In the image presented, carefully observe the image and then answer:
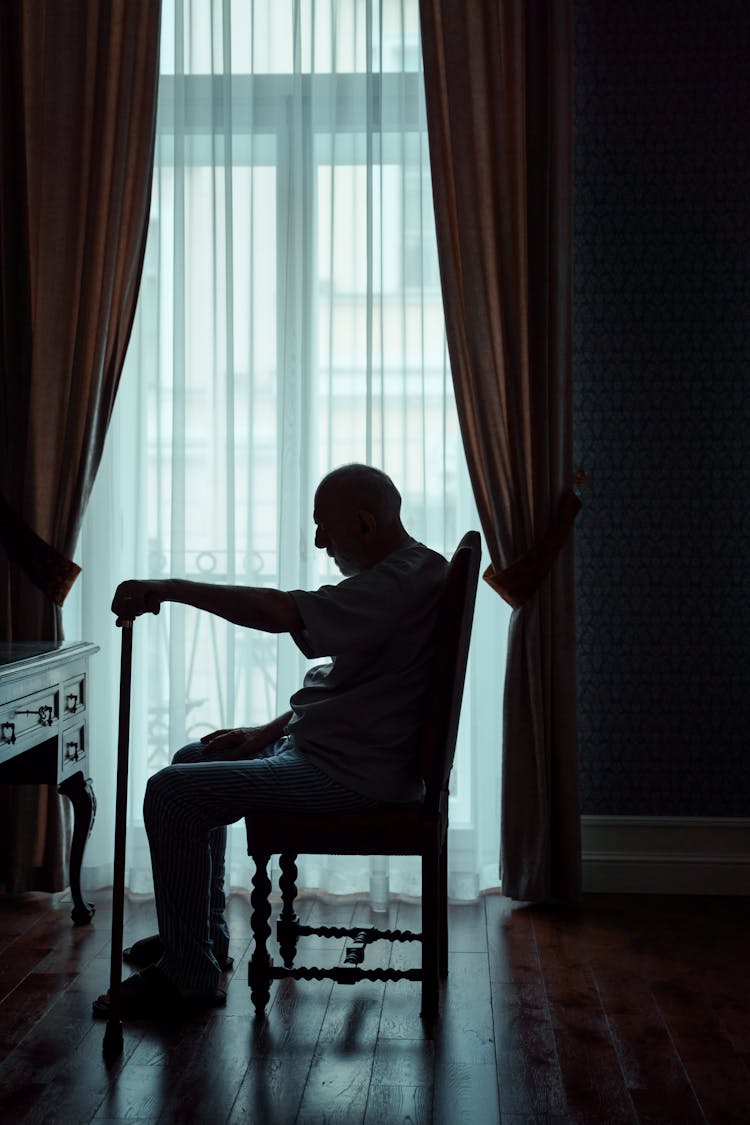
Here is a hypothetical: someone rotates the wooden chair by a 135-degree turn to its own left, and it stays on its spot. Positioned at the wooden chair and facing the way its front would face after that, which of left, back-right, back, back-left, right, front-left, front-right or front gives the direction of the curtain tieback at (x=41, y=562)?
back

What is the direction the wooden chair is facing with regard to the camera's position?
facing to the left of the viewer

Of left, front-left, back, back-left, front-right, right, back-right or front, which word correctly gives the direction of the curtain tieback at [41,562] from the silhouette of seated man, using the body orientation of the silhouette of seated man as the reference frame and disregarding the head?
front-right

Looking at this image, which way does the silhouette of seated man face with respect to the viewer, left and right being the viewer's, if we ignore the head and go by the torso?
facing to the left of the viewer
